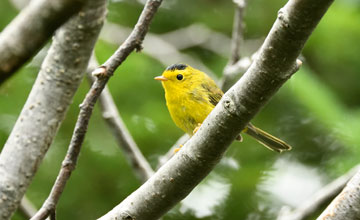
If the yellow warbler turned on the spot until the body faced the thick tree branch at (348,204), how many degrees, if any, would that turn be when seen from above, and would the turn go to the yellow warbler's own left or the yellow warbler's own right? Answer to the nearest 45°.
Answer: approximately 135° to the yellow warbler's own left

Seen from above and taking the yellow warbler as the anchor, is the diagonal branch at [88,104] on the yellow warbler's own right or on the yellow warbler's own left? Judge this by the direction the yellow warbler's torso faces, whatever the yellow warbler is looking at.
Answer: on the yellow warbler's own right

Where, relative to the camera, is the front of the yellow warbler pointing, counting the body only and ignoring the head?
to the viewer's left

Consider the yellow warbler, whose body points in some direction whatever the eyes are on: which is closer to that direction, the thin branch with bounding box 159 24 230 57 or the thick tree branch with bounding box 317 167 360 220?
the thin branch

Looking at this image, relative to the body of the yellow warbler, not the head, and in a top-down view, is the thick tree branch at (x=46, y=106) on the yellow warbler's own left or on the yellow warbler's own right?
on the yellow warbler's own right

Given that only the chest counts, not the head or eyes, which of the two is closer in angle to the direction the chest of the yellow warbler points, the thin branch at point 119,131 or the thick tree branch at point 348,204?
the thin branch
